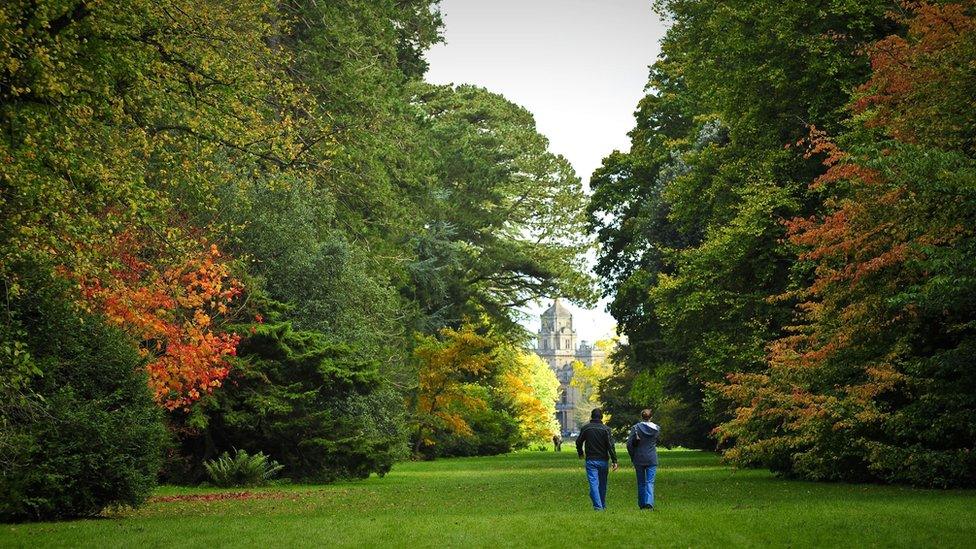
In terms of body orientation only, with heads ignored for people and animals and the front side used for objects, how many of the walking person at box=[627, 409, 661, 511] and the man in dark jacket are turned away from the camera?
2

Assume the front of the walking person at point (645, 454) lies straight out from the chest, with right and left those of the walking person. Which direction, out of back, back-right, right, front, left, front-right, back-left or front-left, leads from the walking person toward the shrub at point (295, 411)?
front-left

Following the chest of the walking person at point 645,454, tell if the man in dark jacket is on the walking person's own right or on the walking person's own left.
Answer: on the walking person's own left

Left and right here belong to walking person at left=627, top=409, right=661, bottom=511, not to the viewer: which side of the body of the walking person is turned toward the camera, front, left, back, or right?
back

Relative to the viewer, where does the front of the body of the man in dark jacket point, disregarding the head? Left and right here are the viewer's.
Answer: facing away from the viewer

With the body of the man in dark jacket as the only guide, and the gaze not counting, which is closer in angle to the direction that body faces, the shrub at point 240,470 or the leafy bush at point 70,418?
the shrub

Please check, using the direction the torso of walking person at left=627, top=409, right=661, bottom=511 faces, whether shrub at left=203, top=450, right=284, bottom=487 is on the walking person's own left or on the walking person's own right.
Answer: on the walking person's own left

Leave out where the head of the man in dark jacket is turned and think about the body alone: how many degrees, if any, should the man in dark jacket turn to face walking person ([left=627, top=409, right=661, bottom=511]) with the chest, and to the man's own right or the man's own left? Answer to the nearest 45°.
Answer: approximately 90° to the man's own right

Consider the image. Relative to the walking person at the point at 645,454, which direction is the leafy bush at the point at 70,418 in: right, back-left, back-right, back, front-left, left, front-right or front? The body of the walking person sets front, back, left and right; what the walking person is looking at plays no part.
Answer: left

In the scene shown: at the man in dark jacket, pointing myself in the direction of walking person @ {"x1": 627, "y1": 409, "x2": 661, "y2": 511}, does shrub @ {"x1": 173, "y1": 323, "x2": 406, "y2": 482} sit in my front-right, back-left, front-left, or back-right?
back-left

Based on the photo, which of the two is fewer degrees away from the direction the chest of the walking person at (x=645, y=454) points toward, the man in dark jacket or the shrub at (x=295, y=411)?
the shrub

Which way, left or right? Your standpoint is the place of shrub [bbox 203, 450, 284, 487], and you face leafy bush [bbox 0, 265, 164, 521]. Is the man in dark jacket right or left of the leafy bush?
left
